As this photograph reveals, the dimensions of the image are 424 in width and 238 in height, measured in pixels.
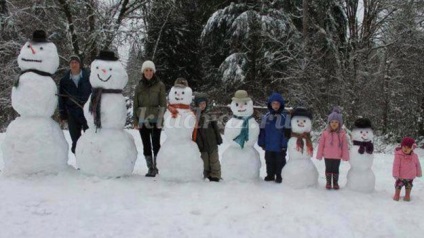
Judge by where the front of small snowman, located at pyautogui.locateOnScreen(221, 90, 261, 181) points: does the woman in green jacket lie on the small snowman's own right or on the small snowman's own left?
on the small snowman's own right

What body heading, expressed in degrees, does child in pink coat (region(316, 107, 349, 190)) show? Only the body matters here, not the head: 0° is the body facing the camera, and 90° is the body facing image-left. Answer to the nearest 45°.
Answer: approximately 0°

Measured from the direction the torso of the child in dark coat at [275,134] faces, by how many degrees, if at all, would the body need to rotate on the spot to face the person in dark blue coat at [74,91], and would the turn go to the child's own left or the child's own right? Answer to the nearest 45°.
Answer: approximately 90° to the child's own right

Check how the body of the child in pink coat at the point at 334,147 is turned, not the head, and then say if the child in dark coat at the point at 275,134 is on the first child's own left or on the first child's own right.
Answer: on the first child's own right

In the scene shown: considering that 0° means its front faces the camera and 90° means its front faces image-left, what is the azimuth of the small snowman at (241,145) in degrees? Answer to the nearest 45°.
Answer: approximately 0°

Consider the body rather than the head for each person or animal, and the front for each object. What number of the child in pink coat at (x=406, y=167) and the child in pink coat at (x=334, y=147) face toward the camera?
2

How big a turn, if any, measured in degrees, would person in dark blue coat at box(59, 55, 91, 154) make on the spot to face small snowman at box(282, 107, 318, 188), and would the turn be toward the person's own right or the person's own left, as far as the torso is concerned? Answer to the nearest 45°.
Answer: approximately 45° to the person's own left
